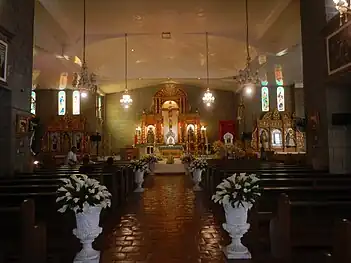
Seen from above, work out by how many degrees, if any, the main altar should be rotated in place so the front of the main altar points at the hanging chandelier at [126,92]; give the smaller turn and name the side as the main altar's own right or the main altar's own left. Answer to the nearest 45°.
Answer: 0° — it already faces it

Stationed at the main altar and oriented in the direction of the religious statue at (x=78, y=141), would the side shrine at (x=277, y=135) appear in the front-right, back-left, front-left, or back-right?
back-left

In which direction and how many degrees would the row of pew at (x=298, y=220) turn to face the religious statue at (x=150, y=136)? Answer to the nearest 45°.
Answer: approximately 45° to its left

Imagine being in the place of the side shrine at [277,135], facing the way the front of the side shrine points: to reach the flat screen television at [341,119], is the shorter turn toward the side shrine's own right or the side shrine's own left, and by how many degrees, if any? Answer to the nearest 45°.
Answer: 0° — it already faces it

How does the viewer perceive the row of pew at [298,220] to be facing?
facing away from the viewer

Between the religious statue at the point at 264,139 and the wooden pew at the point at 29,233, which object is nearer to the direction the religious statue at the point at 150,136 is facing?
the wooden pew

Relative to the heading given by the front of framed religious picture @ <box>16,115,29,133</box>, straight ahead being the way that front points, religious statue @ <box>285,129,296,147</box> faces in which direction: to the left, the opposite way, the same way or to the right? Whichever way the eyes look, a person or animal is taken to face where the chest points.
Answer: to the right

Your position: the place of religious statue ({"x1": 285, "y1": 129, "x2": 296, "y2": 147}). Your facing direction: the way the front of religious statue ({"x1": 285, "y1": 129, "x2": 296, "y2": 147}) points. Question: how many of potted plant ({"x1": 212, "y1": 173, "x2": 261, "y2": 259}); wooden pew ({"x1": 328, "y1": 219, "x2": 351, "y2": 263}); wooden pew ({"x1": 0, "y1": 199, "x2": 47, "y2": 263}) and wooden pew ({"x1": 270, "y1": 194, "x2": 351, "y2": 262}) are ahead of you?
4
